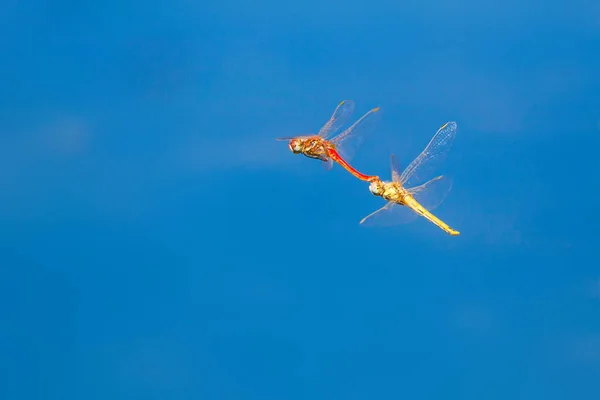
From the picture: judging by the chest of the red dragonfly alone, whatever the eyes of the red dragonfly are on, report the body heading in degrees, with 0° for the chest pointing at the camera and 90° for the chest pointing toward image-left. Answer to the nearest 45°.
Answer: approximately 90°
